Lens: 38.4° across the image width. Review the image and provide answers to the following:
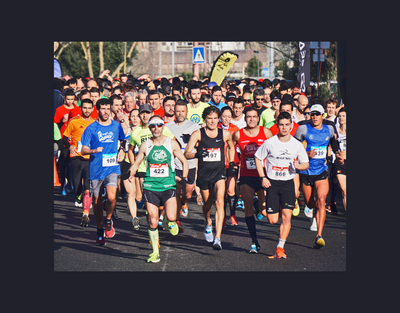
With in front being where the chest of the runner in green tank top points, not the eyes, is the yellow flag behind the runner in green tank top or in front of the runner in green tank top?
behind

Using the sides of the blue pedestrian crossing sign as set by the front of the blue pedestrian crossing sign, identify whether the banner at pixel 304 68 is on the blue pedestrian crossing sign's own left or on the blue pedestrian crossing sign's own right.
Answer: on the blue pedestrian crossing sign's own left

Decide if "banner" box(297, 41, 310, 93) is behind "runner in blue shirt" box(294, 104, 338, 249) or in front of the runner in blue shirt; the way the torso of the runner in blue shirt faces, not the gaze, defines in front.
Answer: behind

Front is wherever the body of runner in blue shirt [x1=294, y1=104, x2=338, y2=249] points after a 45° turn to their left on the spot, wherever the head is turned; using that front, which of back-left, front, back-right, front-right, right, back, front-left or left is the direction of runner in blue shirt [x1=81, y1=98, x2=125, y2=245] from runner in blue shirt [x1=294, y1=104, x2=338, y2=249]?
back-right

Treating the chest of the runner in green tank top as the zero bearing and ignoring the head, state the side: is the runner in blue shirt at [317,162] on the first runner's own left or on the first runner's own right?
on the first runner's own left

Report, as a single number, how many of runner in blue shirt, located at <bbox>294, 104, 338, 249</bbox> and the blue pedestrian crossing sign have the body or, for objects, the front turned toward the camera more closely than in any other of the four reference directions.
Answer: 2
